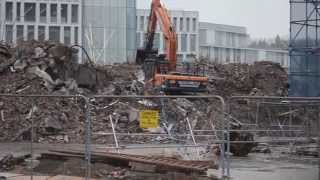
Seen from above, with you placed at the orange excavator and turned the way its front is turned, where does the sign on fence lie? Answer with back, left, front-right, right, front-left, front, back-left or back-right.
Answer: left

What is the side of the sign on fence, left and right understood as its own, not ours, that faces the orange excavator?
back

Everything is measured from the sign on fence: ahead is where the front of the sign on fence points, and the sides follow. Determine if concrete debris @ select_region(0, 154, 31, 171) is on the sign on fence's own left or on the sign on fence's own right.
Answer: on the sign on fence's own right

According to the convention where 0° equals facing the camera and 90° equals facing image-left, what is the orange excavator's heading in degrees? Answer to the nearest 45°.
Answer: approximately 90°

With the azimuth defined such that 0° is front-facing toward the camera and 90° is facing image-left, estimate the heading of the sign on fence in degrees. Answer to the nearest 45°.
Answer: approximately 0°

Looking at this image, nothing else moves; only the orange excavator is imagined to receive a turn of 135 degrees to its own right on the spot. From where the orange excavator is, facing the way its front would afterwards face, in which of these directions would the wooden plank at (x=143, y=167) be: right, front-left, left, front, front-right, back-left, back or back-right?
back-right

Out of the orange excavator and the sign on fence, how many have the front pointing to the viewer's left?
1

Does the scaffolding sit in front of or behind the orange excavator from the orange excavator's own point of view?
behind

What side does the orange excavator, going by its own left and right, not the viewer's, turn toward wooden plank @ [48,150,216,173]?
left

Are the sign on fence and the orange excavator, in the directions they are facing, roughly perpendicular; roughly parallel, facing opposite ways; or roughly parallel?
roughly perpendicular
